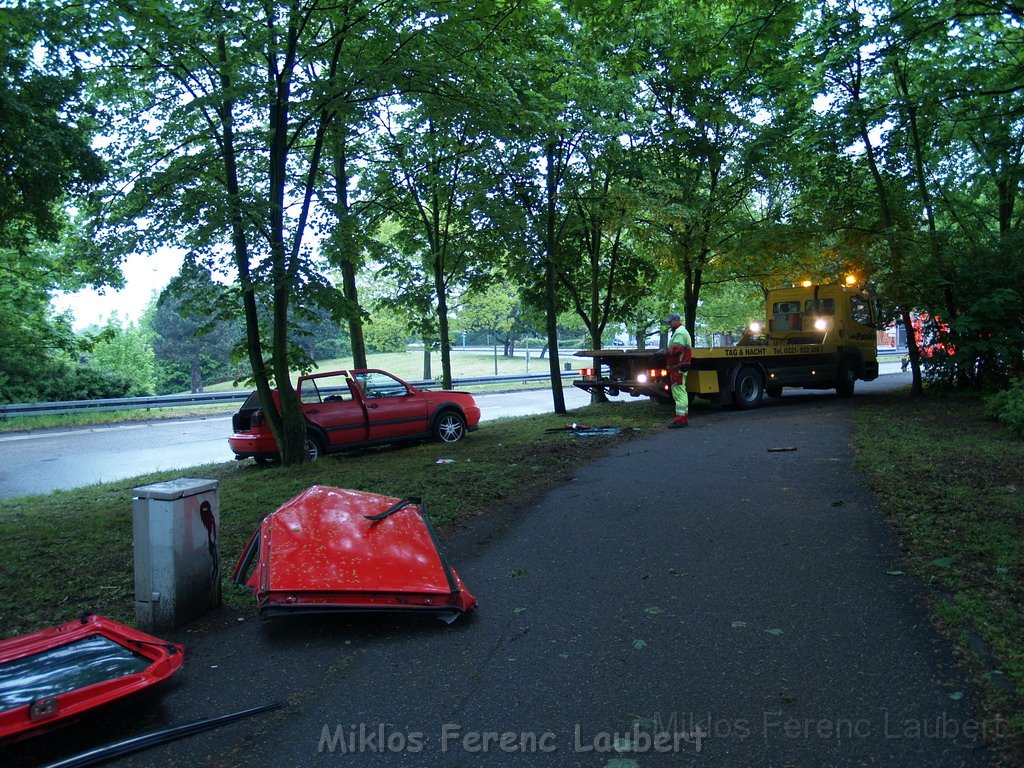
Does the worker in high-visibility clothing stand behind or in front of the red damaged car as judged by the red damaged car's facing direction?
in front

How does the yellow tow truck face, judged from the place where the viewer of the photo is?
facing away from the viewer and to the right of the viewer

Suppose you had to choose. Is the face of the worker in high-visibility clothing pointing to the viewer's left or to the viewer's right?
to the viewer's left

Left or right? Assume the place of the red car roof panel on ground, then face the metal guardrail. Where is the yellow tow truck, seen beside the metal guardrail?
right

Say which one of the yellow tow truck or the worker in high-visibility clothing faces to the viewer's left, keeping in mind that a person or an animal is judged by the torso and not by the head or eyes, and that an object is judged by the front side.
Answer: the worker in high-visibility clothing

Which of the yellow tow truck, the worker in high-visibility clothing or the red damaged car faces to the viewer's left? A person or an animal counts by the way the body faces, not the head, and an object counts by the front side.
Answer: the worker in high-visibility clothing

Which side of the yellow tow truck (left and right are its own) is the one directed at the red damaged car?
back

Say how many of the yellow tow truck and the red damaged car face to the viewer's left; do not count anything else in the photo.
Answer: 0

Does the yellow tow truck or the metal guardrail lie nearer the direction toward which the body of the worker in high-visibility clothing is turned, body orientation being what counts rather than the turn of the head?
the metal guardrail

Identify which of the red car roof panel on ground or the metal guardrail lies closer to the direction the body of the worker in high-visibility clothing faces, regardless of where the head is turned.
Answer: the metal guardrail

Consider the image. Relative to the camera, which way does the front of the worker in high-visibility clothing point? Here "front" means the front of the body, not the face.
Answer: to the viewer's left

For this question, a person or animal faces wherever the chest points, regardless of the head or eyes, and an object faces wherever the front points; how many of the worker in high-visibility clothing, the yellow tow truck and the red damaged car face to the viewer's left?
1

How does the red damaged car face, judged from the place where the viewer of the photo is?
facing away from the viewer and to the right of the viewer

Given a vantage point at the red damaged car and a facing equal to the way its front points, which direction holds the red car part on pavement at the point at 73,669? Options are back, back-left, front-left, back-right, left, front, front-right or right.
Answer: back-right
